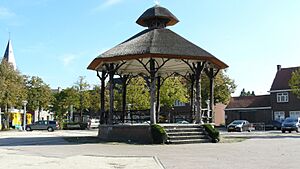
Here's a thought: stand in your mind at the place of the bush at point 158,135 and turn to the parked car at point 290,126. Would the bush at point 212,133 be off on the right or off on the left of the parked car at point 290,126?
right

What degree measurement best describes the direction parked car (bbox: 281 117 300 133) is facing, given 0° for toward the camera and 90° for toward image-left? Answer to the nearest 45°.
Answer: approximately 45°
